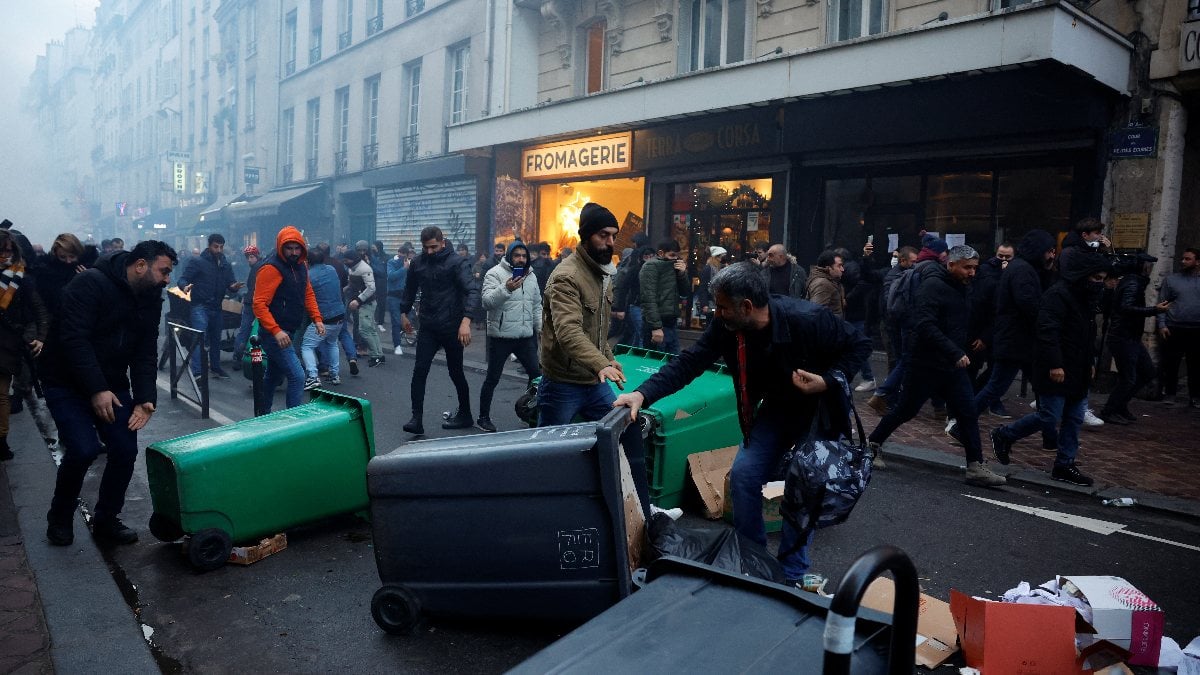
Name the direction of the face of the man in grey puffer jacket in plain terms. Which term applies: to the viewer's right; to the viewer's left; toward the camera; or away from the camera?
toward the camera

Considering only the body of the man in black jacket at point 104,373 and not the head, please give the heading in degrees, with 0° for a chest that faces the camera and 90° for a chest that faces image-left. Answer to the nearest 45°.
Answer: approximately 315°

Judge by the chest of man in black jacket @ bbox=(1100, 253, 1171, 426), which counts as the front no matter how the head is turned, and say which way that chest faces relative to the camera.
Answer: to the viewer's right

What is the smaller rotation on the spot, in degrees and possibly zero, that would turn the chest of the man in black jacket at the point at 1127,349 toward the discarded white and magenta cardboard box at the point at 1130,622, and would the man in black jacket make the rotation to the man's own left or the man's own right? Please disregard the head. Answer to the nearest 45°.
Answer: approximately 90° to the man's own right

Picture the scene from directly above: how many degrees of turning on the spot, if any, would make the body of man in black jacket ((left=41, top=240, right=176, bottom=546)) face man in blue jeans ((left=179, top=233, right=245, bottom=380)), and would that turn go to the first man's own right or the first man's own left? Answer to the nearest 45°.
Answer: approximately 135° to the first man's own left

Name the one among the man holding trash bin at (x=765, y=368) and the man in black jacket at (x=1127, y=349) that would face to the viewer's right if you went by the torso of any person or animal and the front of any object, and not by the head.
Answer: the man in black jacket

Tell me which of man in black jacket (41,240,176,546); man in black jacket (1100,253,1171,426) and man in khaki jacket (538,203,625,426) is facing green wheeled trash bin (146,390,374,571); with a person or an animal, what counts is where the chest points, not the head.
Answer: man in black jacket (41,240,176,546)

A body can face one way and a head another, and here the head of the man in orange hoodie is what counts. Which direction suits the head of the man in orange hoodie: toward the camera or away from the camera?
toward the camera

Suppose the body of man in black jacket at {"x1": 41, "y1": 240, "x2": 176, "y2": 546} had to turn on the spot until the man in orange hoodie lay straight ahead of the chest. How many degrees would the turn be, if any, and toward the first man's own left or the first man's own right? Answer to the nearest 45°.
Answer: approximately 90° to the first man's own left

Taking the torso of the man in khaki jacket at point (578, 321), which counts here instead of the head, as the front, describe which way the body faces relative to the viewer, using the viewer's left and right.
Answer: facing the viewer and to the right of the viewer

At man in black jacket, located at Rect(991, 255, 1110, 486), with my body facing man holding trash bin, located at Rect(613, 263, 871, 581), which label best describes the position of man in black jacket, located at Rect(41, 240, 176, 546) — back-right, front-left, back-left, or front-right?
front-right

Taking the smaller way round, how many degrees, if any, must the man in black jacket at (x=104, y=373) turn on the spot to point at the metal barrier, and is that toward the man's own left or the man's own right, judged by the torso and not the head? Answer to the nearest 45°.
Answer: approximately 135° to the man's own left

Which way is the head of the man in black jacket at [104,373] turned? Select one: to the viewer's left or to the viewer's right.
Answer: to the viewer's right

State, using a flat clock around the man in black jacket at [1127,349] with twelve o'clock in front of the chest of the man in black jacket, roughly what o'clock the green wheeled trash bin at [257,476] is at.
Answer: The green wheeled trash bin is roughly at 4 o'clock from the man in black jacket.
